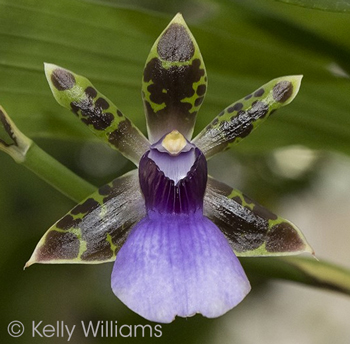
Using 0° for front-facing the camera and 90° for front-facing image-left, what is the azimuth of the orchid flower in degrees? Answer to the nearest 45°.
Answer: approximately 0°
